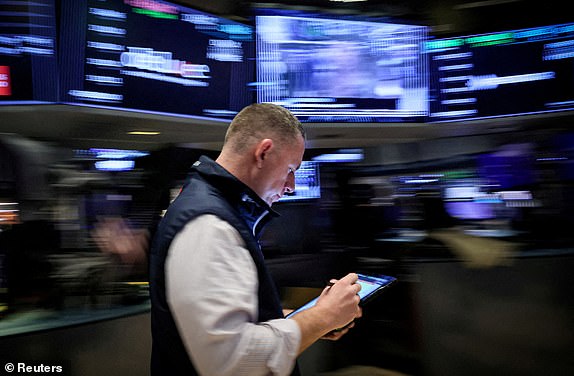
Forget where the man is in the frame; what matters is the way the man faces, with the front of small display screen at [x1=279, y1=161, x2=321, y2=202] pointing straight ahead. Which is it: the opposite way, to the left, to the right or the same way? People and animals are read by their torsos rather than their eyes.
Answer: to the left

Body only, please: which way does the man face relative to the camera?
to the viewer's right

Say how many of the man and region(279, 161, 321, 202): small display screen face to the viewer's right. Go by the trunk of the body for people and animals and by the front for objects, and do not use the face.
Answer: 1

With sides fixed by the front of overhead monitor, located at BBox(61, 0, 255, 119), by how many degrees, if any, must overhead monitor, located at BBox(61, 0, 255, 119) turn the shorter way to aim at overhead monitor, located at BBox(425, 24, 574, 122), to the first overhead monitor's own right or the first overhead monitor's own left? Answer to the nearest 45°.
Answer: approximately 45° to the first overhead monitor's own left

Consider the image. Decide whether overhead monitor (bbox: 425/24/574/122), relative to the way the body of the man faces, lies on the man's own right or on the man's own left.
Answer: on the man's own left

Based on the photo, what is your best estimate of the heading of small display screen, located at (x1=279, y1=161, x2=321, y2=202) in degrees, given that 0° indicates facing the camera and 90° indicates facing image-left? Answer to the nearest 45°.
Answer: approximately 0°

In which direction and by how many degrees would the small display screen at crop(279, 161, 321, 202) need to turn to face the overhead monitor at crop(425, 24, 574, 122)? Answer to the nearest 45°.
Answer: approximately 45° to its left

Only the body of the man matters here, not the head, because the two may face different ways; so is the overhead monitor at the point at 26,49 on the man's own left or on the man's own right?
on the man's own left

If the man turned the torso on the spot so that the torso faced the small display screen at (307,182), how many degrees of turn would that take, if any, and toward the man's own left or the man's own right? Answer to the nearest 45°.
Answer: approximately 90° to the man's own left
